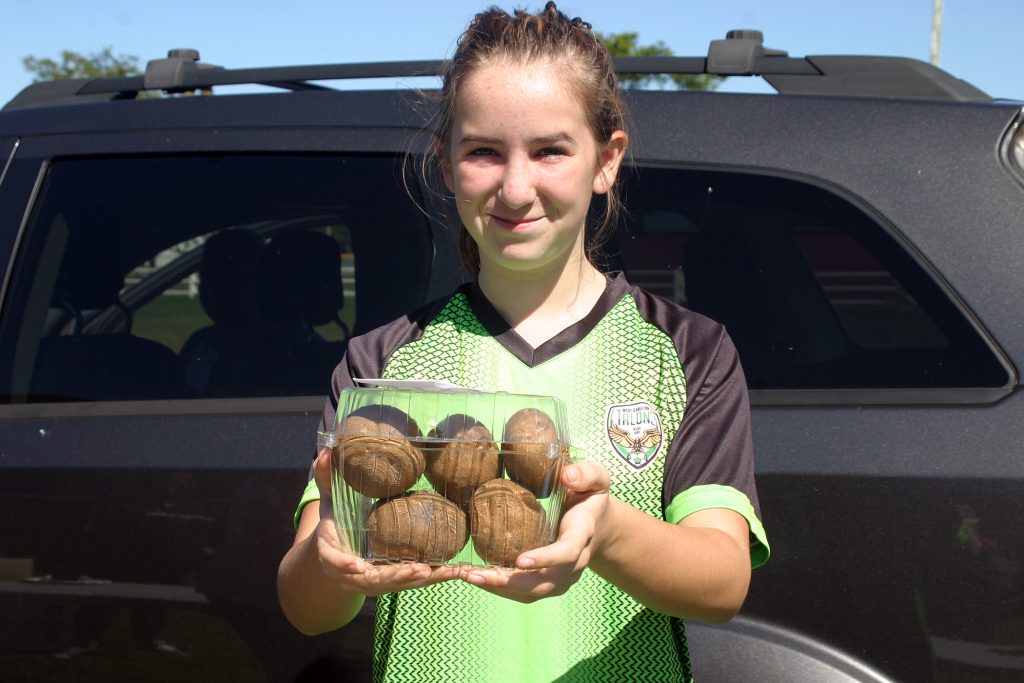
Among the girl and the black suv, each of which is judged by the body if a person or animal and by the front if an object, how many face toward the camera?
1

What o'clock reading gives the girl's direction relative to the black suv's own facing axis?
The girl is roughly at 8 o'clock from the black suv.

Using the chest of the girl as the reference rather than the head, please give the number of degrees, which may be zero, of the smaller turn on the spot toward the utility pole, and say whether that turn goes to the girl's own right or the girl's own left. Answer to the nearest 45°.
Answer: approximately 180°

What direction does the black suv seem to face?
to the viewer's left

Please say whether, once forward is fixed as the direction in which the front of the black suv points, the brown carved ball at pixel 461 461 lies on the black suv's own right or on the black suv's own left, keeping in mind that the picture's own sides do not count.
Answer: on the black suv's own left

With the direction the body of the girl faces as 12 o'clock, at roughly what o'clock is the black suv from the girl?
The black suv is roughly at 5 o'clock from the girl.

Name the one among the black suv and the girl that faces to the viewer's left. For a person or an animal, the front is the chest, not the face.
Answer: the black suv

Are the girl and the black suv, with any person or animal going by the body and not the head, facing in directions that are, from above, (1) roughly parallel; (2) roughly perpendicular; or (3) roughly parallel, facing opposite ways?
roughly perpendicular

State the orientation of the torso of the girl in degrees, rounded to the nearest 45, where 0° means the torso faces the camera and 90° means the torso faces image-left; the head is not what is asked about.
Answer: approximately 0°
